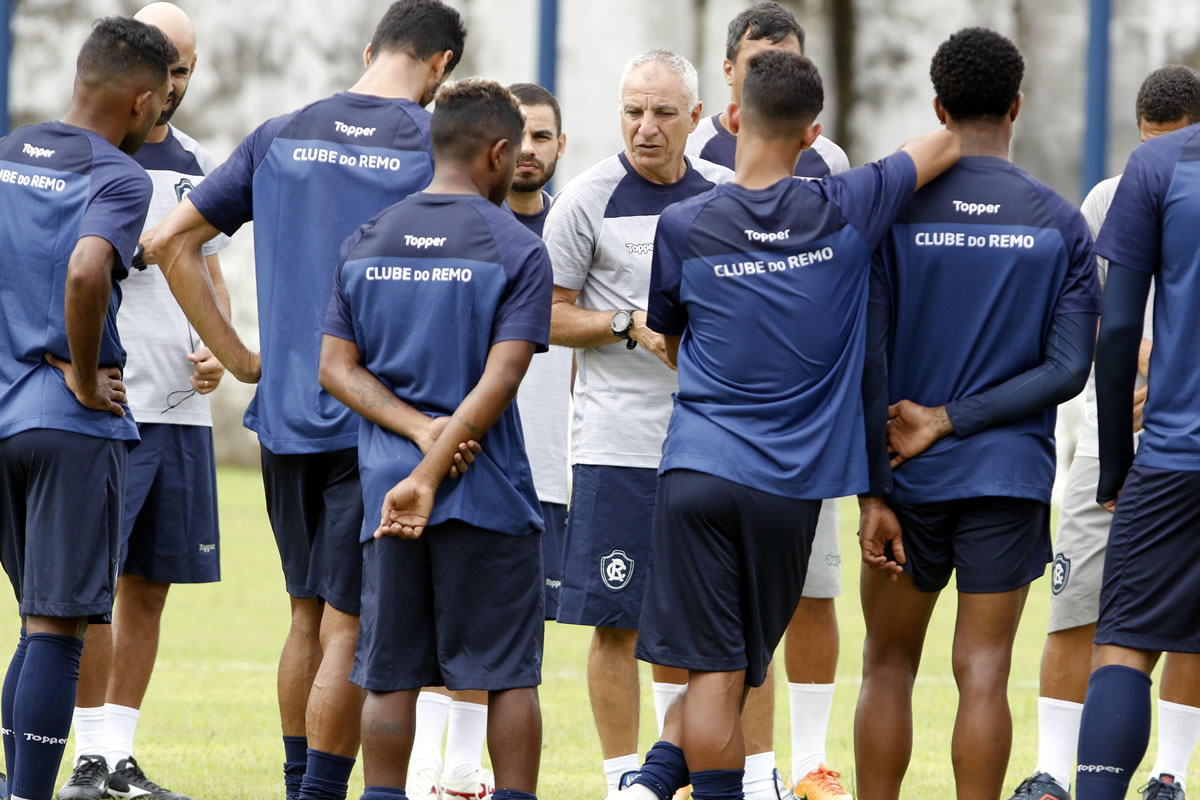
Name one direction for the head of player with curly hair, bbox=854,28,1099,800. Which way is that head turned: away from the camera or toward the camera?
away from the camera

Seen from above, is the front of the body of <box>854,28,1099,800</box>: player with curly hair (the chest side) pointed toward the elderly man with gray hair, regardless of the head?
no

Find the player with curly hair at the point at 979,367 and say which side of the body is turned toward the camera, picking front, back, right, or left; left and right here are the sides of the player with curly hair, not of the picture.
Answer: back
